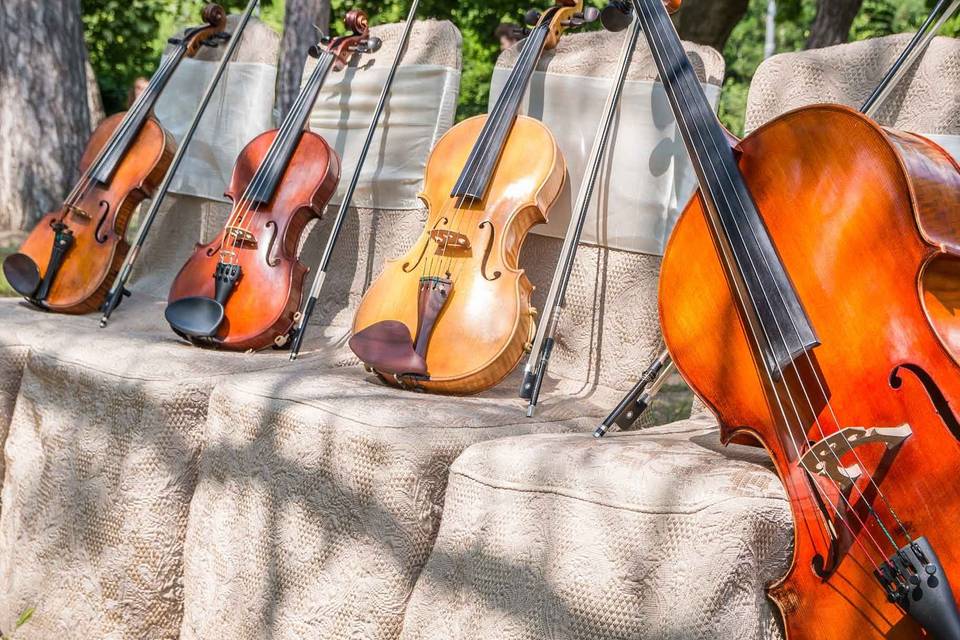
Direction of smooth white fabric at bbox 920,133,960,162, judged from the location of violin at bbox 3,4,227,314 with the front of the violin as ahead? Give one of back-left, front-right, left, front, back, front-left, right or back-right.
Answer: left

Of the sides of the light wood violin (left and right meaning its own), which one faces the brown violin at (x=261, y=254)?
right

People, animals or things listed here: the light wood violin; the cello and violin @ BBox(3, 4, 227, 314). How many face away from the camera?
0

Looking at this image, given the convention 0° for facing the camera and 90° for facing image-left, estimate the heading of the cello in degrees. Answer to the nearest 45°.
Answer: approximately 45°

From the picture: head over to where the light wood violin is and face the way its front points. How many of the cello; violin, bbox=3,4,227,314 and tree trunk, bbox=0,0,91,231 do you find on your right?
2

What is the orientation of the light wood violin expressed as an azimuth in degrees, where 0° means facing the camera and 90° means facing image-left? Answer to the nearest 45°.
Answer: approximately 45°

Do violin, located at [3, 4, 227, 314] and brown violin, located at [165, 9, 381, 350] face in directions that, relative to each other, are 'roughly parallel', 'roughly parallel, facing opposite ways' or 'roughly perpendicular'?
roughly parallel

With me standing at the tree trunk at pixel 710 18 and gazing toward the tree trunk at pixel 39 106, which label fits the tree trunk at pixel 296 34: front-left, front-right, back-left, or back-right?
front-right

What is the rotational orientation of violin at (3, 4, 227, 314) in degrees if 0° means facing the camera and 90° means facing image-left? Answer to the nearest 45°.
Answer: approximately 45°

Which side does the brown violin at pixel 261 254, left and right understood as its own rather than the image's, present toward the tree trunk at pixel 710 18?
back

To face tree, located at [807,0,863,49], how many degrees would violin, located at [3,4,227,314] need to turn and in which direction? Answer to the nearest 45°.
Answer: approximately 135° to its left

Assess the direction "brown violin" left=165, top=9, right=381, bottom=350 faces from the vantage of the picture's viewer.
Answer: facing the viewer and to the left of the viewer

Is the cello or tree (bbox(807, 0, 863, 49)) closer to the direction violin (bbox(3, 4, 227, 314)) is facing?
the cello

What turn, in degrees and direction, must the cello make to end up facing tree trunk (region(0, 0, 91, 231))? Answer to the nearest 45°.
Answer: approximately 90° to its right

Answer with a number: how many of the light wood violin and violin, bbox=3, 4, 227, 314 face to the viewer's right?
0

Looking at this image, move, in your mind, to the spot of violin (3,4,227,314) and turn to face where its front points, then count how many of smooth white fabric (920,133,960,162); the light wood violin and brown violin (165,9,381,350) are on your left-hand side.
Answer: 3
